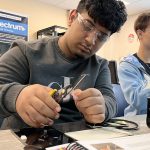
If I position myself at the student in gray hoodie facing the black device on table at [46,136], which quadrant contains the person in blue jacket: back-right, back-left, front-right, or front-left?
back-left

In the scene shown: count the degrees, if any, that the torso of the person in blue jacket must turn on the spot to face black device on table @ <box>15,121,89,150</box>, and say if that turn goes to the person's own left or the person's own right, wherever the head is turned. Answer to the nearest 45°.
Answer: approximately 45° to the person's own right

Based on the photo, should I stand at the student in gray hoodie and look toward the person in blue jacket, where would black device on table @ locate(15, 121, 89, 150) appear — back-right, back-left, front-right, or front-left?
back-right

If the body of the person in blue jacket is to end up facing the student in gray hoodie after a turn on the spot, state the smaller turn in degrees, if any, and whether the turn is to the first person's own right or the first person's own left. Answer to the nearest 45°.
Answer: approximately 90° to the first person's own right
